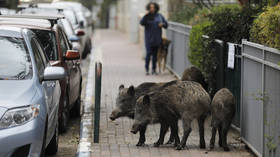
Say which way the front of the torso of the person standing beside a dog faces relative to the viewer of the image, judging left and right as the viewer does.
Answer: facing the viewer

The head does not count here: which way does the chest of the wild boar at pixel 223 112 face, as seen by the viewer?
away from the camera

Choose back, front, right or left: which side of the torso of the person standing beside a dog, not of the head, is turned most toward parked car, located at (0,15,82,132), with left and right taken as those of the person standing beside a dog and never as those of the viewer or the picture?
front

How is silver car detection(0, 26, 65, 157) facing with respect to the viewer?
toward the camera

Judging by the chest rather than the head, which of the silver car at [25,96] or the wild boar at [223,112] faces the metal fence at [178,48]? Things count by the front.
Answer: the wild boar

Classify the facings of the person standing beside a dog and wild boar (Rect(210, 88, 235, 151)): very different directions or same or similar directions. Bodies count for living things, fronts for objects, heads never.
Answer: very different directions
